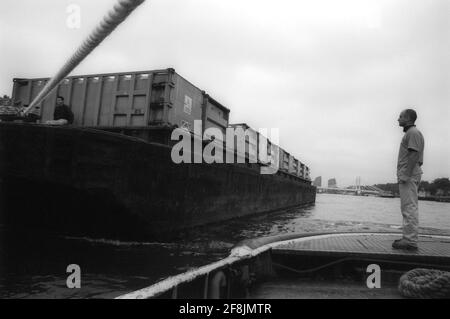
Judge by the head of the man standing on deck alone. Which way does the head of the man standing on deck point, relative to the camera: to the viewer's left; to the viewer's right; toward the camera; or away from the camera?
to the viewer's left

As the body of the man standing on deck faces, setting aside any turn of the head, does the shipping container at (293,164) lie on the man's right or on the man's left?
on the man's right

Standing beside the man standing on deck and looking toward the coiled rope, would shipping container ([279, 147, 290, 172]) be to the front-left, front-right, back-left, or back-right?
back-right

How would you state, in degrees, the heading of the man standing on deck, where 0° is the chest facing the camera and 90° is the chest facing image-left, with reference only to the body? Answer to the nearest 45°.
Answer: approximately 90°

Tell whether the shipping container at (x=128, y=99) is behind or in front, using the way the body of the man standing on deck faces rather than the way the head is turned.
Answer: in front

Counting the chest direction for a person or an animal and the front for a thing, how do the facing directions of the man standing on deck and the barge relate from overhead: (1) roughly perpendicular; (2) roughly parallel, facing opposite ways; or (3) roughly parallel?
roughly perpendicular

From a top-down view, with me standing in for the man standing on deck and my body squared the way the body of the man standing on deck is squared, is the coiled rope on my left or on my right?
on my left
